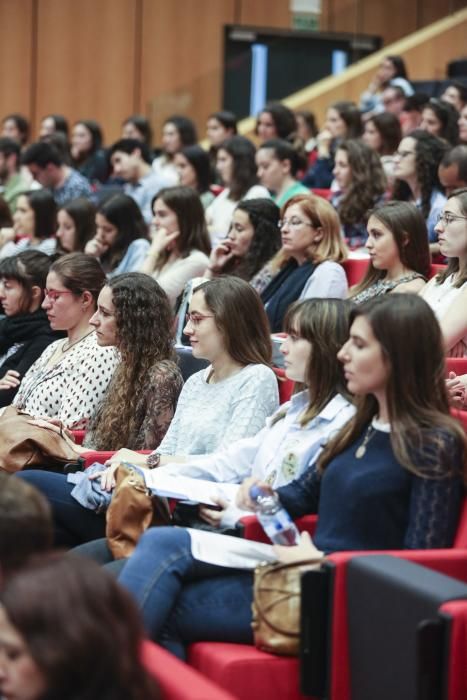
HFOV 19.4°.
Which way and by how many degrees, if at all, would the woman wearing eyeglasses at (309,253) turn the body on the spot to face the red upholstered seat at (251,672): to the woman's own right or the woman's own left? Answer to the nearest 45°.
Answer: approximately 45° to the woman's own left

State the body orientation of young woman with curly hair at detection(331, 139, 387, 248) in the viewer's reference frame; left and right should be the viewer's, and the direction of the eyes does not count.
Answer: facing to the left of the viewer

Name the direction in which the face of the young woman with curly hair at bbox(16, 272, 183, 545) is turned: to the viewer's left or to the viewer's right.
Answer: to the viewer's left

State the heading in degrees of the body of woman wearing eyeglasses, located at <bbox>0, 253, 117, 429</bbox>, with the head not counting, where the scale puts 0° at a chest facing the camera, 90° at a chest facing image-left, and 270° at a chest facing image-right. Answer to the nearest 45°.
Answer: approximately 45°

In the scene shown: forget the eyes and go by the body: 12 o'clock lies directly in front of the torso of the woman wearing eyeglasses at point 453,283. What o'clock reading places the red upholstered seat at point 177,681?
The red upholstered seat is roughly at 11 o'clock from the woman wearing eyeglasses.

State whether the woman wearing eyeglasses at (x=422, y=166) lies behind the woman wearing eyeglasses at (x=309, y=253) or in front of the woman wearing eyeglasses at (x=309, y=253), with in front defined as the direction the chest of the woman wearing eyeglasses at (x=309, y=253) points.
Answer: behind

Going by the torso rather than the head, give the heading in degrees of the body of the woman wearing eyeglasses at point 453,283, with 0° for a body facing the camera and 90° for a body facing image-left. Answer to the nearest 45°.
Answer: approximately 45°

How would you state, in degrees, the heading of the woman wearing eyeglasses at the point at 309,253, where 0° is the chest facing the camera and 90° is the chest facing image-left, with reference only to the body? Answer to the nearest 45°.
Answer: approximately 45°

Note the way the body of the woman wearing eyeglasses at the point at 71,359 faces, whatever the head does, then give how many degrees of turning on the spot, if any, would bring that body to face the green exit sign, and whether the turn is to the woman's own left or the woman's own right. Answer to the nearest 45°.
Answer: approximately 135° to the woman's own right

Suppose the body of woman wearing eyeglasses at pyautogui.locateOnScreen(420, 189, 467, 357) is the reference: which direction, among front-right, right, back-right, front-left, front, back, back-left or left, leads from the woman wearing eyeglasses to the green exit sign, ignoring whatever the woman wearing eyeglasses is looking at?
back-right
